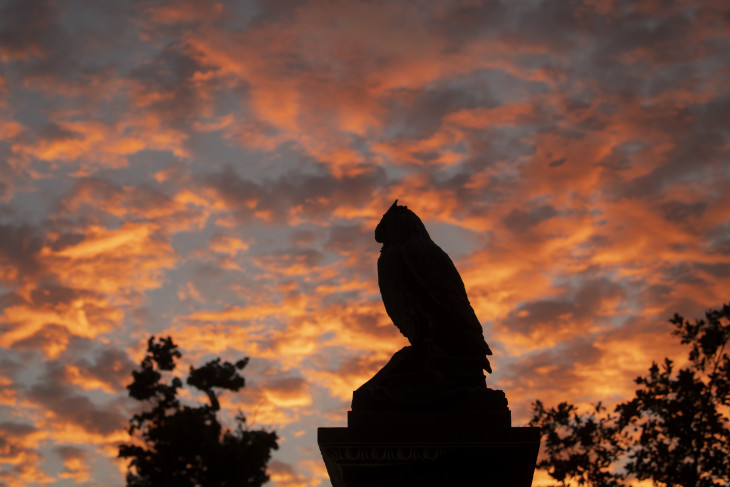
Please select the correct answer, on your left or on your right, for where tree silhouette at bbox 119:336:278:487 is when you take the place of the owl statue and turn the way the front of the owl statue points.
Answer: on your right

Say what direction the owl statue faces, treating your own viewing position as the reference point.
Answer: facing to the left of the viewer
